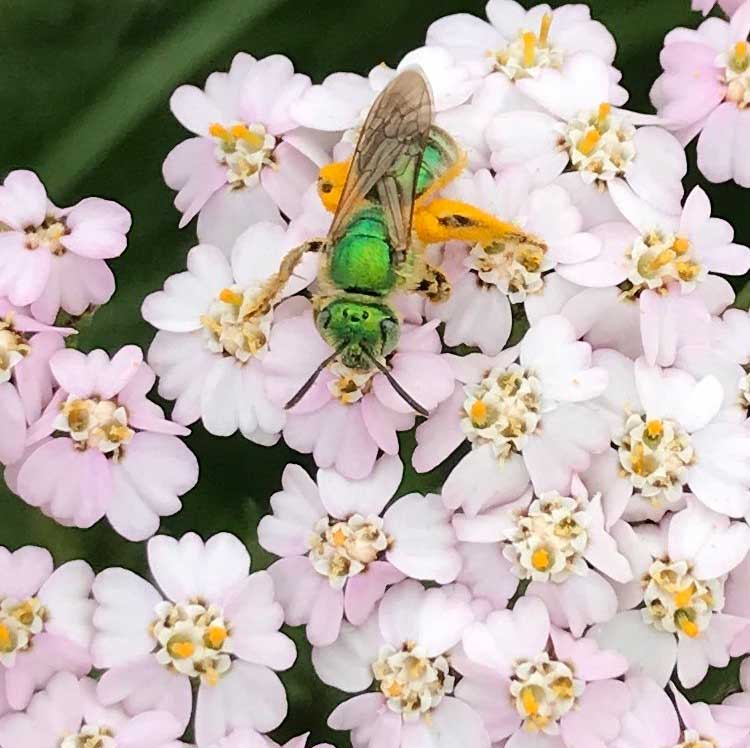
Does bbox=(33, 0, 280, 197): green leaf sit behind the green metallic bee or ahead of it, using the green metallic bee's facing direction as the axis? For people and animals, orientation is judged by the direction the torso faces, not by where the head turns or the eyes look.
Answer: behind

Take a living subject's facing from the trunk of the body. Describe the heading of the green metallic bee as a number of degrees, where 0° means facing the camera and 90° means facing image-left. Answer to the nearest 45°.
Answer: approximately 0°
